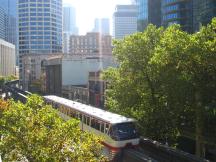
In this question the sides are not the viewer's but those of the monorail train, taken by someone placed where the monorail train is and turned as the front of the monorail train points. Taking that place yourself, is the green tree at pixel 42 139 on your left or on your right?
on your right

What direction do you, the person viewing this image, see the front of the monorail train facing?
facing the viewer and to the right of the viewer

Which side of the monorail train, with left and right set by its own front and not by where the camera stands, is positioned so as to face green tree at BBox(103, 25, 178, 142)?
left
